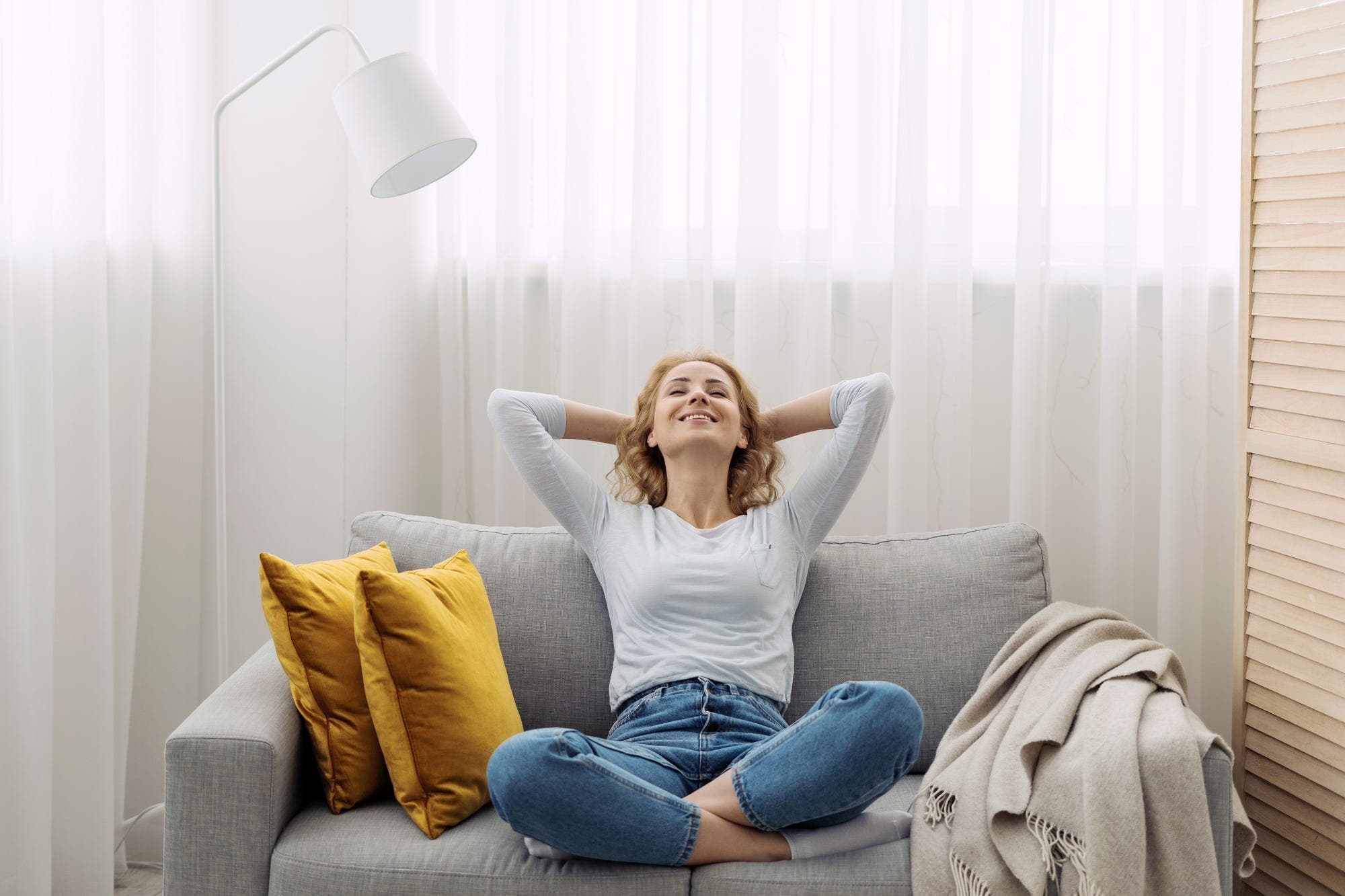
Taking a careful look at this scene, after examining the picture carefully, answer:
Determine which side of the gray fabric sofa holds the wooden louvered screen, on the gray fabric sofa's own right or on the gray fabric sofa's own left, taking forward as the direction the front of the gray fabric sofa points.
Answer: on the gray fabric sofa's own left

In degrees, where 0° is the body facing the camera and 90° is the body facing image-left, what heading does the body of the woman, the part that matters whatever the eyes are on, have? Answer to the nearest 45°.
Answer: approximately 0°
